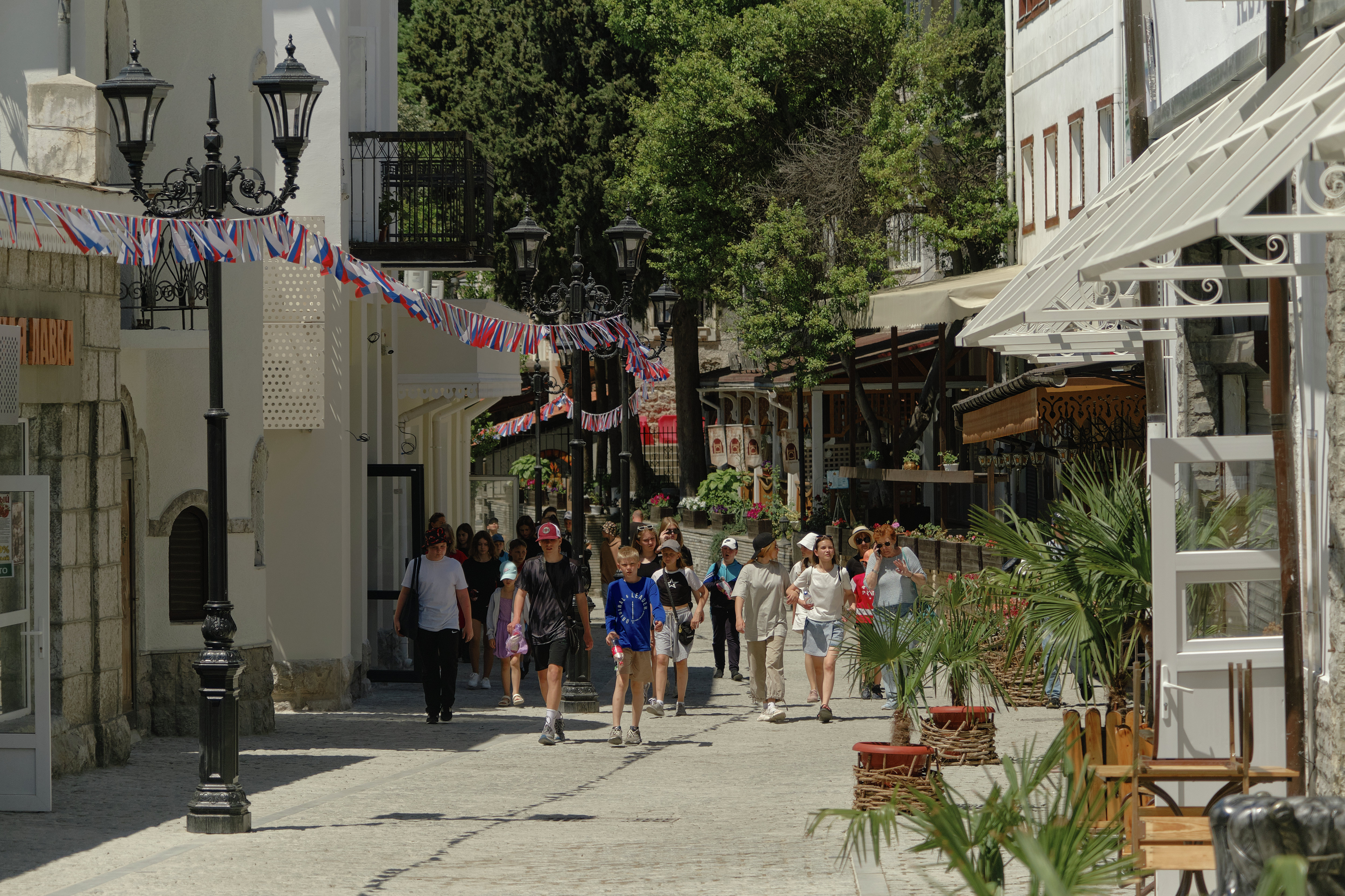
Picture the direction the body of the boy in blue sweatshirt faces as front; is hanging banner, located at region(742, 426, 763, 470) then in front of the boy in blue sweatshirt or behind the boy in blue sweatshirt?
behind

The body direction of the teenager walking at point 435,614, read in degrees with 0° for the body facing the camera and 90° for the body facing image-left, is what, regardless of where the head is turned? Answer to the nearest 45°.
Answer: approximately 0°

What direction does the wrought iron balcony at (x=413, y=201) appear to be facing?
to the viewer's right

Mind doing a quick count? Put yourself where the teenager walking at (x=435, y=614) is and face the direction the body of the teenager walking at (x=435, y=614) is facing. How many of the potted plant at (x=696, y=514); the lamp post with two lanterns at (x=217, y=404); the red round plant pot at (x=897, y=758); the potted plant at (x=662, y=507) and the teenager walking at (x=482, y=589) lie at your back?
3

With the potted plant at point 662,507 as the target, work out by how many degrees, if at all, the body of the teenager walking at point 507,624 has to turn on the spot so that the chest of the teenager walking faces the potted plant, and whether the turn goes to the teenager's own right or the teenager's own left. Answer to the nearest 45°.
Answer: approximately 180°

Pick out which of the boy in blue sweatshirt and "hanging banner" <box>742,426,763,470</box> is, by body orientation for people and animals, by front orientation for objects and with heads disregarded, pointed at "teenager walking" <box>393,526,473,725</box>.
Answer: the hanging banner

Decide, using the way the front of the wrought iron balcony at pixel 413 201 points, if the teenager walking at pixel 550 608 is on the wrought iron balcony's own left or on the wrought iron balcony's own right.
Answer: on the wrought iron balcony's own right

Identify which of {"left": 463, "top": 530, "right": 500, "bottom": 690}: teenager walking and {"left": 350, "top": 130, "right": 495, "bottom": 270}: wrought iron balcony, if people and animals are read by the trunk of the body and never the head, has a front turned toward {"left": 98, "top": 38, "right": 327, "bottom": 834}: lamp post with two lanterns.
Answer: the teenager walking
